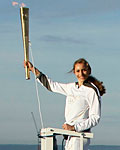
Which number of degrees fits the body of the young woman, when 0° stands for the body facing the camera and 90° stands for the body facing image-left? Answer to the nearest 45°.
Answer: approximately 45°

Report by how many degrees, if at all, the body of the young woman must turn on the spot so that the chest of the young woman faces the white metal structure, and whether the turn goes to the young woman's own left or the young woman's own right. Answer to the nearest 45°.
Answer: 0° — they already face it
